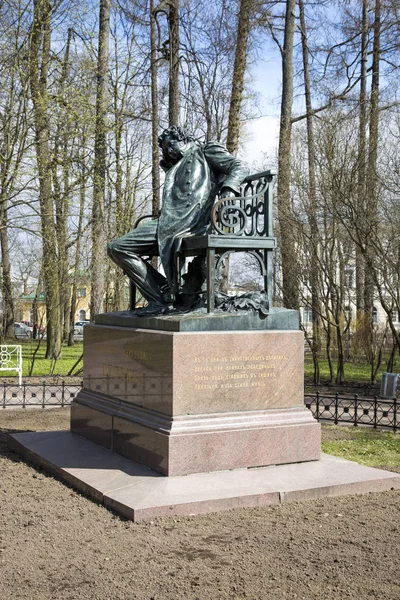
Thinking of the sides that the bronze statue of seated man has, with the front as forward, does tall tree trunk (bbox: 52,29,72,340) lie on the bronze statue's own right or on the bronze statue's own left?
on the bronze statue's own right

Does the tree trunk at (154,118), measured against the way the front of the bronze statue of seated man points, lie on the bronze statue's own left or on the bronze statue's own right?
on the bronze statue's own right

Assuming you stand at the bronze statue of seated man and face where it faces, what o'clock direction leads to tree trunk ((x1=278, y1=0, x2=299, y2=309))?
The tree trunk is roughly at 5 o'clock from the bronze statue of seated man.
